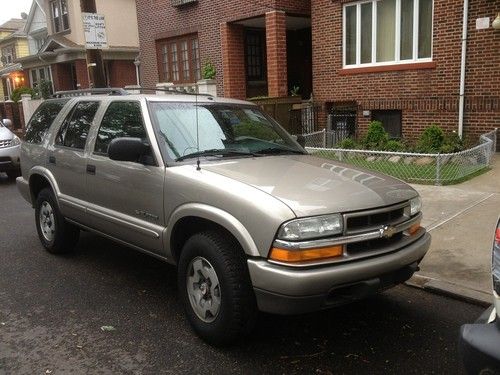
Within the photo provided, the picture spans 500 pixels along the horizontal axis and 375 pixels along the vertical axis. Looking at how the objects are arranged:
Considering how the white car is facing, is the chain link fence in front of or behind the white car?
in front

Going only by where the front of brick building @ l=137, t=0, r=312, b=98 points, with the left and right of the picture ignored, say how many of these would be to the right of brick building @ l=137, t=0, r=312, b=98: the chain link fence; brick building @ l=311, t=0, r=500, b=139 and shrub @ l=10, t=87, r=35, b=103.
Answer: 1

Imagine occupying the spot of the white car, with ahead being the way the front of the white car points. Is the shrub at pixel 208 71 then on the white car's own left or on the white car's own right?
on the white car's own left

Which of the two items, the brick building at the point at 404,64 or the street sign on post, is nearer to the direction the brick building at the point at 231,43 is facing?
the street sign on post

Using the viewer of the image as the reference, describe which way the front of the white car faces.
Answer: facing the viewer and to the right of the viewer

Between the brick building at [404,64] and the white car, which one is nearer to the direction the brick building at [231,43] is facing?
the white car

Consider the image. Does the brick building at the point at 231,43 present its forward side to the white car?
yes

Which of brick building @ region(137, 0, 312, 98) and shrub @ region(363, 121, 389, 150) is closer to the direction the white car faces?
the shrub

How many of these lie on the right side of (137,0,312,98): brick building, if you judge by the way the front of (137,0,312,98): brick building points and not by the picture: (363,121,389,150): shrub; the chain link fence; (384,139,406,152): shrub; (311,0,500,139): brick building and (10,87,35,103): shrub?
1

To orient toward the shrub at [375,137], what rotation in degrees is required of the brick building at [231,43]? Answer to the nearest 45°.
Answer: approximately 90° to its left

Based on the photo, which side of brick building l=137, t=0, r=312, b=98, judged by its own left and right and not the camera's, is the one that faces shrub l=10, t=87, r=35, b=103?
right

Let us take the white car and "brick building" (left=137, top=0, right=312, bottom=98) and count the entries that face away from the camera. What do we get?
0

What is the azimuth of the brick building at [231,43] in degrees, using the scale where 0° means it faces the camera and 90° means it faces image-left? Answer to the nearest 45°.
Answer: approximately 45°

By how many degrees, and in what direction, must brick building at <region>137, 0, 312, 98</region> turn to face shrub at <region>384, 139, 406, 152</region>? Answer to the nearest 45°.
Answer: approximately 90° to its left

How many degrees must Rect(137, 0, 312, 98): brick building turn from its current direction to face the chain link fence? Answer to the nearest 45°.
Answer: approximately 45° to its left
